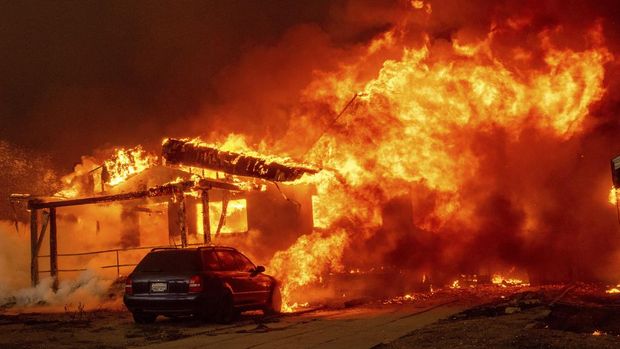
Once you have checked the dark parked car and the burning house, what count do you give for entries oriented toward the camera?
1

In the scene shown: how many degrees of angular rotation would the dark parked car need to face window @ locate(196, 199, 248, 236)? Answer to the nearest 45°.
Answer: approximately 45° to its left

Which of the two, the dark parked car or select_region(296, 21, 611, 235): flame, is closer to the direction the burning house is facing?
the dark parked car

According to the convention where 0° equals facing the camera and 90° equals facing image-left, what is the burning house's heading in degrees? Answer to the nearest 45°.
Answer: approximately 0°

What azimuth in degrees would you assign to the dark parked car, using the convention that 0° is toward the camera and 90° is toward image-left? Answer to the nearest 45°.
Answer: approximately 225°

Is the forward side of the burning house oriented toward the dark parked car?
yes

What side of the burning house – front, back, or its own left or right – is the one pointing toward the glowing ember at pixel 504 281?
left

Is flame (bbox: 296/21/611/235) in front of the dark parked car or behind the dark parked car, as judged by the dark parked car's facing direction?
in front

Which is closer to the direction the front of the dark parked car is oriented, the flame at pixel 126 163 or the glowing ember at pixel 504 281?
the glowing ember

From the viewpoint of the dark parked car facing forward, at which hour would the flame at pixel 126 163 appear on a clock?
The flame is roughly at 10 o'clock from the dark parked car.
